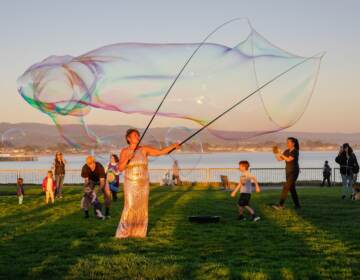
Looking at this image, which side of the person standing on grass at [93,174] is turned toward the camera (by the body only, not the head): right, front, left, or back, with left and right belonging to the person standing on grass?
front

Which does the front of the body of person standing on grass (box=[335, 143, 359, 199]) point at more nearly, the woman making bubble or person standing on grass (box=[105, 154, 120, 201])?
the woman making bubble

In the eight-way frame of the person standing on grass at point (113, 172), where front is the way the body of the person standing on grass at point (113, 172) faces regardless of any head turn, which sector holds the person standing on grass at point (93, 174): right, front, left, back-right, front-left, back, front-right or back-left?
front-right

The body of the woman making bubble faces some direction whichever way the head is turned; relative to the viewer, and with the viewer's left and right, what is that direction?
facing the viewer and to the right of the viewer

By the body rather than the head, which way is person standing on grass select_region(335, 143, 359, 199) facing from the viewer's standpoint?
toward the camera

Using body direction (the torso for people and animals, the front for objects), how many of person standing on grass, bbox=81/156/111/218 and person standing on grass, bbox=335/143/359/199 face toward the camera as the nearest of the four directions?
2

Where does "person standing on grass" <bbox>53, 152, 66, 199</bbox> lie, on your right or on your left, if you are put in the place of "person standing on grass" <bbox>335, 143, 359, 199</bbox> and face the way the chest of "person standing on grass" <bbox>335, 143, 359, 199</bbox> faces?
on your right

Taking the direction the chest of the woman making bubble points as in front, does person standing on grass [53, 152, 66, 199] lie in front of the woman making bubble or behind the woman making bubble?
behind

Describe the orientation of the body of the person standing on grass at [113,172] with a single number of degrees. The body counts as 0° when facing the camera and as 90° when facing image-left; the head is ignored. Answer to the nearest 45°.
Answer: approximately 315°

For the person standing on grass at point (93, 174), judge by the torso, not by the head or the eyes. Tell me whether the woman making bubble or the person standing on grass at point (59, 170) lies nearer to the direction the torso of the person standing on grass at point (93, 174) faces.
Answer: the woman making bubble

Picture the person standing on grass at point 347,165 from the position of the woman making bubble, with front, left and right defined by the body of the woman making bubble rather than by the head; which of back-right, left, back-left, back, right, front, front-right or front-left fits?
left
